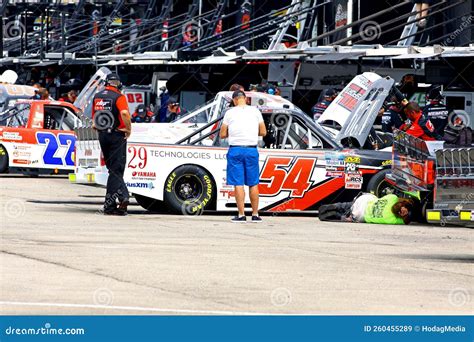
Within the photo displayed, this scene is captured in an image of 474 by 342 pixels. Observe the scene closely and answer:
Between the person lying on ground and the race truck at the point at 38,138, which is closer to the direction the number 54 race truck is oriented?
the person lying on ground

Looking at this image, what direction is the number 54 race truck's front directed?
to the viewer's right

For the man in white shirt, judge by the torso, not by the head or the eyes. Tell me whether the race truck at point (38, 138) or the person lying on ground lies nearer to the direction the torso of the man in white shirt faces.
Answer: the race truck

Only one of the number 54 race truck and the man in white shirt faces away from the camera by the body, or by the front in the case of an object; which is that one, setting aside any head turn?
the man in white shirt

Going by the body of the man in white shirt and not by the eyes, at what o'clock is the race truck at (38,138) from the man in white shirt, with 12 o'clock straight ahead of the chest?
The race truck is roughly at 11 o'clock from the man in white shirt.

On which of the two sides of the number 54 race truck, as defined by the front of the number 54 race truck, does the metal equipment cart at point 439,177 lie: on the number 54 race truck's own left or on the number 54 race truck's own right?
on the number 54 race truck's own right

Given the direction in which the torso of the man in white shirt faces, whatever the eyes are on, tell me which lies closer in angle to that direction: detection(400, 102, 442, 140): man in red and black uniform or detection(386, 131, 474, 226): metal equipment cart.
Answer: the man in red and black uniform

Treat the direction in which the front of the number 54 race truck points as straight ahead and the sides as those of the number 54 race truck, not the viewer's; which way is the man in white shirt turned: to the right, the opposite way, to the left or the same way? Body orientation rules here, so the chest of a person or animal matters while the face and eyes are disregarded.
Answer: to the left

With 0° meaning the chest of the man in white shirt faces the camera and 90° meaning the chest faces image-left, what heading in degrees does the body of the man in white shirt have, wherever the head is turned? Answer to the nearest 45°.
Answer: approximately 180°

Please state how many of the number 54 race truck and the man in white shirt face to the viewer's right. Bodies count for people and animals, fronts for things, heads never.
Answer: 1

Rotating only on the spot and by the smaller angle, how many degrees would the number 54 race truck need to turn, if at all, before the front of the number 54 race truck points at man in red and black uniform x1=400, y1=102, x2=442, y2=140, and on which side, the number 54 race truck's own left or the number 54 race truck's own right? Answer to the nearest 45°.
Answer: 0° — it already faces them
